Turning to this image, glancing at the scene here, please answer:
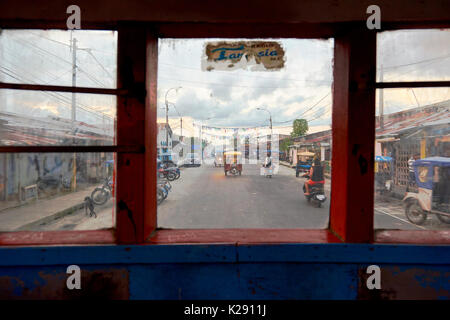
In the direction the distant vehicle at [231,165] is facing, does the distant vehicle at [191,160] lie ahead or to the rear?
to the rear

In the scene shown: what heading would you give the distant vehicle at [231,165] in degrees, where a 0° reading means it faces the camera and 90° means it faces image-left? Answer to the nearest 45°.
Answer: approximately 0°

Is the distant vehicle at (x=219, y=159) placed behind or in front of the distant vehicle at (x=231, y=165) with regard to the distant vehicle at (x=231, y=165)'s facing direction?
behind

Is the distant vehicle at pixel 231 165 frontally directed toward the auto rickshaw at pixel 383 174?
yes

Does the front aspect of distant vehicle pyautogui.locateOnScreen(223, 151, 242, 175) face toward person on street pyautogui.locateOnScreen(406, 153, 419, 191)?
yes

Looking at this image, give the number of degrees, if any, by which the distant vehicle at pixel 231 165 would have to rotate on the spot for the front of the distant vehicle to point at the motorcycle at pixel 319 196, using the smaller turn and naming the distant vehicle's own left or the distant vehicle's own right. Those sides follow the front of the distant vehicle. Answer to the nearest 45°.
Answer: approximately 180°

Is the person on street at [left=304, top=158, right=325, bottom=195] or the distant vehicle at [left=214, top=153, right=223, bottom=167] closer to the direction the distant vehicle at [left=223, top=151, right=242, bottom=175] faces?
the person on street
